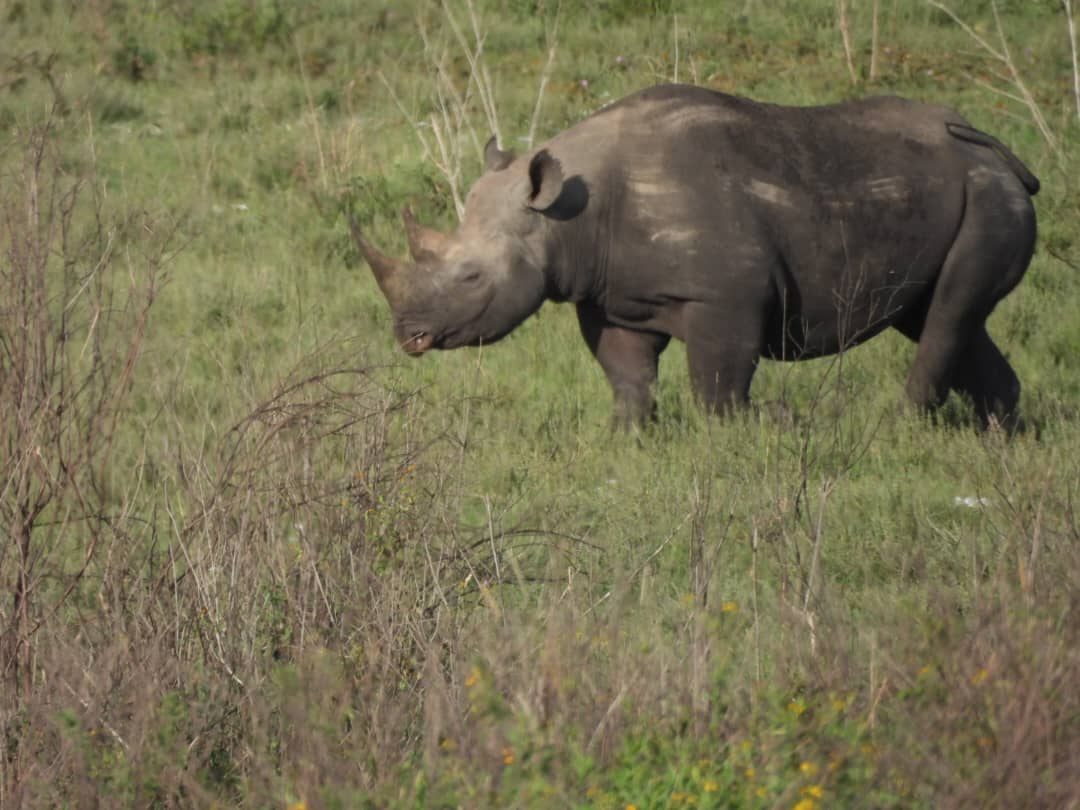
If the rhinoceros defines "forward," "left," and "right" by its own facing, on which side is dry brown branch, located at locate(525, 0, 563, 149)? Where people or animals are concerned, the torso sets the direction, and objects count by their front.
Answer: on its right

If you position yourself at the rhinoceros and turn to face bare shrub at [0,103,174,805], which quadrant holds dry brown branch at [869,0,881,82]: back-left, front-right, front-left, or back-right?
back-right

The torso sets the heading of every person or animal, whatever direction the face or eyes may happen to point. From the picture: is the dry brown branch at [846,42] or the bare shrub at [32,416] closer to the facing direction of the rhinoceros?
the bare shrub

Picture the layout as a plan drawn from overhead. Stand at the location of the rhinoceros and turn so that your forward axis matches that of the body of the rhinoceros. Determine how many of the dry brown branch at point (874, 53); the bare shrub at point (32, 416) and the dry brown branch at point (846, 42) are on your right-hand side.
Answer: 2

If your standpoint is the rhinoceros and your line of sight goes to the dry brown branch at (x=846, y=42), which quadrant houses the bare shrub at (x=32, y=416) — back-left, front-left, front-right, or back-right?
back-left

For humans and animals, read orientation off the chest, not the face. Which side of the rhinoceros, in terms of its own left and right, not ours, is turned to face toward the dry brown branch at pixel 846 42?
right

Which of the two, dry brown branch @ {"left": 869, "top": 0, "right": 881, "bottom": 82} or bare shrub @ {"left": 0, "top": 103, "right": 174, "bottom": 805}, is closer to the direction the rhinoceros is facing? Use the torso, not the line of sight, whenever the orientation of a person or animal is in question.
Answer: the bare shrub

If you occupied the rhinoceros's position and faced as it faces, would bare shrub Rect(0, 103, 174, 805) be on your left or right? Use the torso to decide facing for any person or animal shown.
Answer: on your left

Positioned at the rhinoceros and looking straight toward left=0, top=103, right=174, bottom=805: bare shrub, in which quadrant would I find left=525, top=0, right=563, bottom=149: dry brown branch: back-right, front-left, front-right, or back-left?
back-right

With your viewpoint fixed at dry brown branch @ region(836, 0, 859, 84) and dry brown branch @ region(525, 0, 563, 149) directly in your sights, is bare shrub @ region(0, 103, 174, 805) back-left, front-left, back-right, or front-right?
front-left

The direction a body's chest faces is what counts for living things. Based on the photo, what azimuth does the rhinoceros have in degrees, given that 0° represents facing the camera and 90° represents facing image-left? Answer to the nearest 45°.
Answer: approximately 90°

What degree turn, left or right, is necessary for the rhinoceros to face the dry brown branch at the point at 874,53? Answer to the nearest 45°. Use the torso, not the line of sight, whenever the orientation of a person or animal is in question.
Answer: approximately 90° to its right
